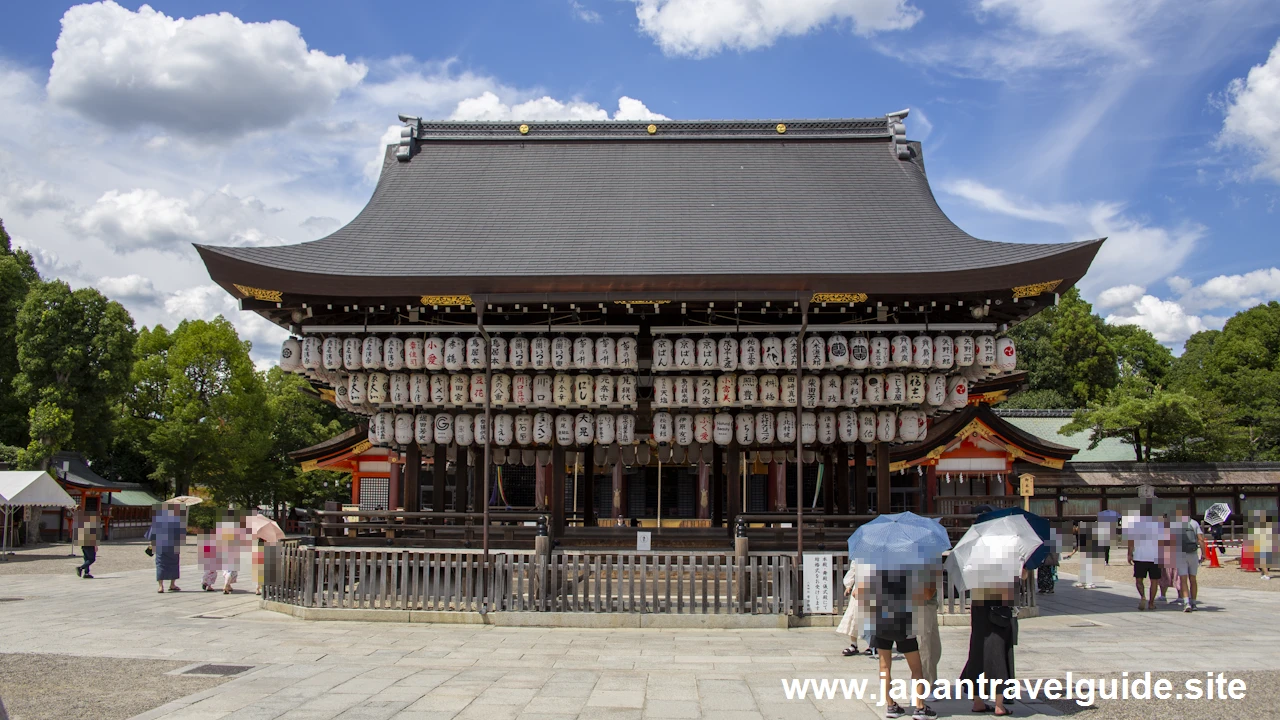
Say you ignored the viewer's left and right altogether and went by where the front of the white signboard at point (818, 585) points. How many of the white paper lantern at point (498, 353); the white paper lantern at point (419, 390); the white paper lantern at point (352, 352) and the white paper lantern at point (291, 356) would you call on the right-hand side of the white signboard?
4

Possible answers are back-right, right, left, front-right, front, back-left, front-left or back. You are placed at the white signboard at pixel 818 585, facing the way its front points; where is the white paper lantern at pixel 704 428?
back-right

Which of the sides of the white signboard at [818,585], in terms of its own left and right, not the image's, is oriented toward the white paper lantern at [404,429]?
right

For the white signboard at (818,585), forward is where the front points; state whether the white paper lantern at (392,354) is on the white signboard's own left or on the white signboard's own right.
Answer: on the white signboard's own right

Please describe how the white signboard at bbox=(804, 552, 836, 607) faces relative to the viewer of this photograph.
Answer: facing the viewer

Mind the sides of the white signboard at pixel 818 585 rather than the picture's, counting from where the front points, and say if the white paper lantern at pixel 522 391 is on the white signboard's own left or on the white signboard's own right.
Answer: on the white signboard's own right

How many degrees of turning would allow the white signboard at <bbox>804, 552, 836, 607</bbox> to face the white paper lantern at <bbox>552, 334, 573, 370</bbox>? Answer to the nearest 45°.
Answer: approximately 90° to its right

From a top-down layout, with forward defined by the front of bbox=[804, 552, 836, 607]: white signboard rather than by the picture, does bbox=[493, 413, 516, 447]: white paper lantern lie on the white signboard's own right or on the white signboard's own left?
on the white signboard's own right

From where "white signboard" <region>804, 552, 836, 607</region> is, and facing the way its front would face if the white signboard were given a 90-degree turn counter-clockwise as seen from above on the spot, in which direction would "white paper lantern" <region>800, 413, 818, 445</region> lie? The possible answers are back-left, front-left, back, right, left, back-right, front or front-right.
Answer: left

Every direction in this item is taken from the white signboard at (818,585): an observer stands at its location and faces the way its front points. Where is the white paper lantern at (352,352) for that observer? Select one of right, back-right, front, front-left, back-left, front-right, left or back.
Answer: right
